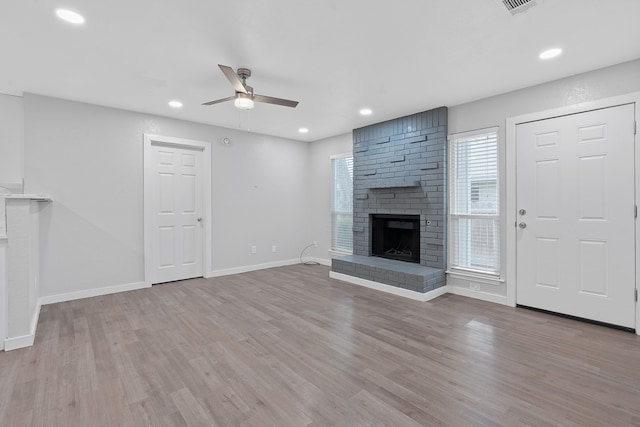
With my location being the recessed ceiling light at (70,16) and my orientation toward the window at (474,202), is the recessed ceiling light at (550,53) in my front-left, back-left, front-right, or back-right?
front-right

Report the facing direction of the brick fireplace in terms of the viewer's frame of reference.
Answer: facing the viewer and to the left of the viewer

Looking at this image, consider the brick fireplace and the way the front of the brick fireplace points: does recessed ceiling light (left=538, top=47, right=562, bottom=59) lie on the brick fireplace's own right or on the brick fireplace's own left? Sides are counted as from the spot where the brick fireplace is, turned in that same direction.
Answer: on the brick fireplace's own left

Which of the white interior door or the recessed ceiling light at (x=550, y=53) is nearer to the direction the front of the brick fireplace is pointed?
the white interior door

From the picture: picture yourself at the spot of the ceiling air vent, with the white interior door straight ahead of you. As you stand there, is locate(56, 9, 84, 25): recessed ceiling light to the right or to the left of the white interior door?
left

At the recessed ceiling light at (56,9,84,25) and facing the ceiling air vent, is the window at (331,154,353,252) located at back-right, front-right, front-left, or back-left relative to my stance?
front-left

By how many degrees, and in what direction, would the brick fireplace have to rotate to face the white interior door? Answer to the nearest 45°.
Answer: approximately 45° to its right

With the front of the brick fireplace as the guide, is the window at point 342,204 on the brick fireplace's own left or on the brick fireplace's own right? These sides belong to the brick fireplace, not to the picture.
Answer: on the brick fireplace's own right

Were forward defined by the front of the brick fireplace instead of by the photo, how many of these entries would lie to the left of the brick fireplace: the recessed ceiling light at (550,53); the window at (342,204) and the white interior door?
1

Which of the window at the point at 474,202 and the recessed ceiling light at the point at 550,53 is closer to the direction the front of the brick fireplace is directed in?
the recessed ceiling light

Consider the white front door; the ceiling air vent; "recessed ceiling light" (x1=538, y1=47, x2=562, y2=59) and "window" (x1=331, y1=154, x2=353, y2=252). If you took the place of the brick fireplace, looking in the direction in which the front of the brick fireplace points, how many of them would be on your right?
1

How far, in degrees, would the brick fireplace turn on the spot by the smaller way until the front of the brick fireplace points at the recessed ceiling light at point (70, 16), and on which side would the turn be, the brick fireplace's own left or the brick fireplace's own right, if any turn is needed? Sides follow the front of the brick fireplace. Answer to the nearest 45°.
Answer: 0° — it already faces it

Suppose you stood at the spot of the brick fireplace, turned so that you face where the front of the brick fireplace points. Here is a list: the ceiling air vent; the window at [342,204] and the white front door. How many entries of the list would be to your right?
1

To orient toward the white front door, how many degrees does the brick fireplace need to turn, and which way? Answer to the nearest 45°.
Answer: approximately 90° to its left
